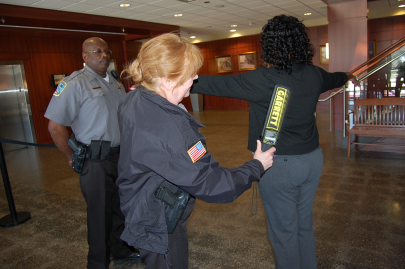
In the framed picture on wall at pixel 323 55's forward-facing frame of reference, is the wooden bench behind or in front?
in front

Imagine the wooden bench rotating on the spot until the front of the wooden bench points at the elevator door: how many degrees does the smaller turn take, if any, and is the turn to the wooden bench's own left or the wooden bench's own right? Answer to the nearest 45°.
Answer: approximately 90° to the wooden bench's own right

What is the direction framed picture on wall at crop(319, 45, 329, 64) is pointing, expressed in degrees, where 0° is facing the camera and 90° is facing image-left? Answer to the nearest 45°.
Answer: approximately 0°

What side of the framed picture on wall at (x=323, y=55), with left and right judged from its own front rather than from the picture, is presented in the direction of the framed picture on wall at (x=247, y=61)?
right

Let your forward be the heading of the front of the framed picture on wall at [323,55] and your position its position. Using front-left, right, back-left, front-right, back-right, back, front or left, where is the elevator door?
front-right

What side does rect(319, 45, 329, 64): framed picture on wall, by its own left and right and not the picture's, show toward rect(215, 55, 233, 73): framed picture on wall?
right

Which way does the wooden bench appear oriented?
toward the camera

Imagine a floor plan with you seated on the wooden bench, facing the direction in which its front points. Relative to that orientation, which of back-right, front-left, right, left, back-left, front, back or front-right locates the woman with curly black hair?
front

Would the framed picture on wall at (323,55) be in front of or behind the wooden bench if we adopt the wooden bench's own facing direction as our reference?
behind

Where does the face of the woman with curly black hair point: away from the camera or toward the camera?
away from the camera

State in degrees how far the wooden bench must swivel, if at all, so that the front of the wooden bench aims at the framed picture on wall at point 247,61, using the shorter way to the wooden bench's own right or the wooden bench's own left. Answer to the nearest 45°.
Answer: approximately 135° to the wooden bench's own right

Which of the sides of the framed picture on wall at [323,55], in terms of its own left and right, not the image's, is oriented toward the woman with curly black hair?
front
